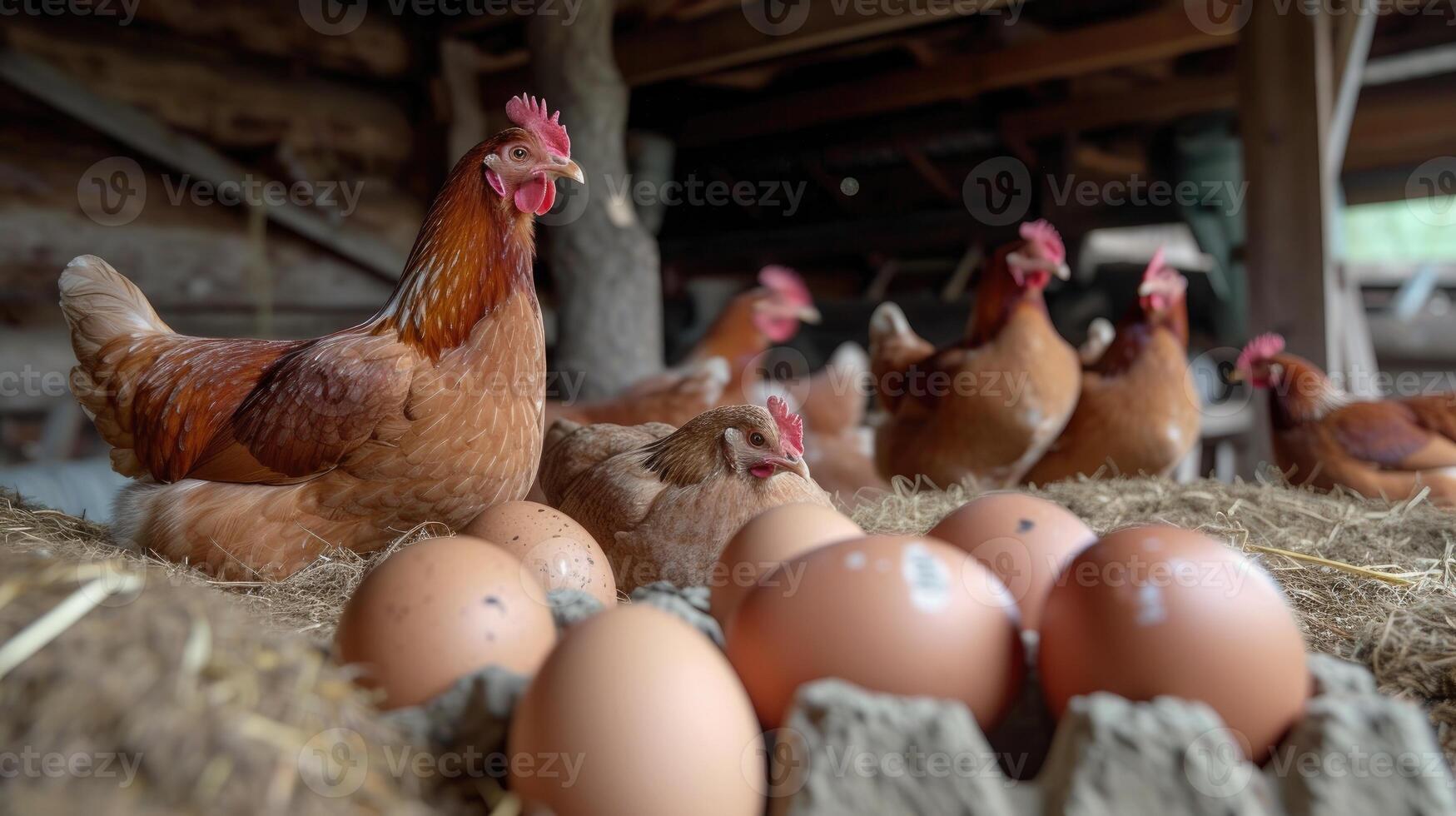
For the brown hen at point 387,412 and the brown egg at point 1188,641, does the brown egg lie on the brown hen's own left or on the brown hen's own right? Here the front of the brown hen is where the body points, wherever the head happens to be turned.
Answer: on the brown hen's own right

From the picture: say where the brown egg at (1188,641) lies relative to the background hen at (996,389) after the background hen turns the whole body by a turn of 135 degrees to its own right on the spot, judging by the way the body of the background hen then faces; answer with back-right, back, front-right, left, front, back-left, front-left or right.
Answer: left

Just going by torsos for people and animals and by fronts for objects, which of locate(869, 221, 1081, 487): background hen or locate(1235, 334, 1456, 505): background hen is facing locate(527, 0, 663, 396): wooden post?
locate(1235, 334, 1456, 505): background hen

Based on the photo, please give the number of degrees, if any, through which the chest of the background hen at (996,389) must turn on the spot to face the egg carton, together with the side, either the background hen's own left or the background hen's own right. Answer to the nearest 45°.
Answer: approximately 45° to the background hen's own right

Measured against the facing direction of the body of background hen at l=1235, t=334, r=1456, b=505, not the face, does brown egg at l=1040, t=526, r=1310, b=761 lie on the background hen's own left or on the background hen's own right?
on the background hen's own left

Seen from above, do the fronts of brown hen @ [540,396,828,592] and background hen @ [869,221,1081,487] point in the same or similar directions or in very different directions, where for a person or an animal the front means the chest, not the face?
same or similar directions

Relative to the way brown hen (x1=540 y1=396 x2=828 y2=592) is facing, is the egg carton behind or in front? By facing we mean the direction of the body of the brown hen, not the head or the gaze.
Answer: in front

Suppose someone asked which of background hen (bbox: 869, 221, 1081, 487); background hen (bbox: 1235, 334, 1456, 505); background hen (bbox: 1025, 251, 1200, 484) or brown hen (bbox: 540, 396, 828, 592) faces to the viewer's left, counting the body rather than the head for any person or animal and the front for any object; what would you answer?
background hen (bbox: 1235, 334, 1456, 505)

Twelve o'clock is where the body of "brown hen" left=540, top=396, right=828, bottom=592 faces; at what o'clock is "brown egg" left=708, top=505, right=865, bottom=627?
The brown egg is roughly at 1 o'clock from the brown hen.

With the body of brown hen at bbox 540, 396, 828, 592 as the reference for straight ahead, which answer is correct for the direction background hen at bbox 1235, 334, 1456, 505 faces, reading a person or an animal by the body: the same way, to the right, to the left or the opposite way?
the opposite way

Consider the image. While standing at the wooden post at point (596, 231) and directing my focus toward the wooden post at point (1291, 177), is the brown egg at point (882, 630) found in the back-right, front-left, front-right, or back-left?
front-right

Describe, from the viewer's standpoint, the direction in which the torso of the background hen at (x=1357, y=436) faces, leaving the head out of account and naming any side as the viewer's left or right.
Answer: facing to the left of the viewer

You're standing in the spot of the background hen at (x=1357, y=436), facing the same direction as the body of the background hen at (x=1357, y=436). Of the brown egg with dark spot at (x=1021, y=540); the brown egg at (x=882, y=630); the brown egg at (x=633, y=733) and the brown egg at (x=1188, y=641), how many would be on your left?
4

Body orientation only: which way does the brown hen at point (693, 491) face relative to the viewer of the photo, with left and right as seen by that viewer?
facing the viewer and to the right of the viewer

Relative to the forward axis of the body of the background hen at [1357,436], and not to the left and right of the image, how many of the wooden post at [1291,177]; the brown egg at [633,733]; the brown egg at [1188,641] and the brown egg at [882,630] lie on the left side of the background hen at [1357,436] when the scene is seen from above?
3

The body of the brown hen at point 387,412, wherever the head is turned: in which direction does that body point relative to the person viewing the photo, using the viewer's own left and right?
facing to the right of the viewer
